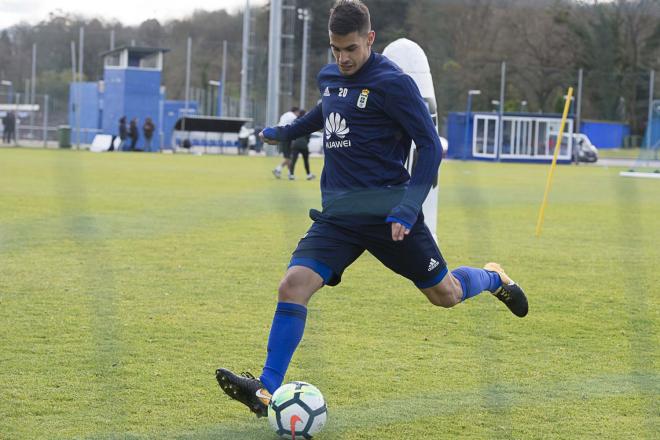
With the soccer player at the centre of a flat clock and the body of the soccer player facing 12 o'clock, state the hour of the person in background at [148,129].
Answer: The person in background is roughly at 4 o'clock from the soccer player.

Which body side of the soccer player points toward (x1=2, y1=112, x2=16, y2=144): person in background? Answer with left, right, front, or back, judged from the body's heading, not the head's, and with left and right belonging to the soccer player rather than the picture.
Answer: right

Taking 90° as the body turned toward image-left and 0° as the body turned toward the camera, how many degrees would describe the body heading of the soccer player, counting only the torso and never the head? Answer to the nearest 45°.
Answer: approximately 45°

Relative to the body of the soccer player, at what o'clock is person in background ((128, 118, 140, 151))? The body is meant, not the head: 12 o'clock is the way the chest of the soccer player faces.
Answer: The person in background is roughly at 4 o'clock from the soccer player.

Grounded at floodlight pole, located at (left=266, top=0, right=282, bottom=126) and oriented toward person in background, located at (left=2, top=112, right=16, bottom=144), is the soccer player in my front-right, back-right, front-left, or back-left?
back-left

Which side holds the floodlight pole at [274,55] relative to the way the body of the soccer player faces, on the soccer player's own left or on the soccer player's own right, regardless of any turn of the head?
on the soccer player's own right
